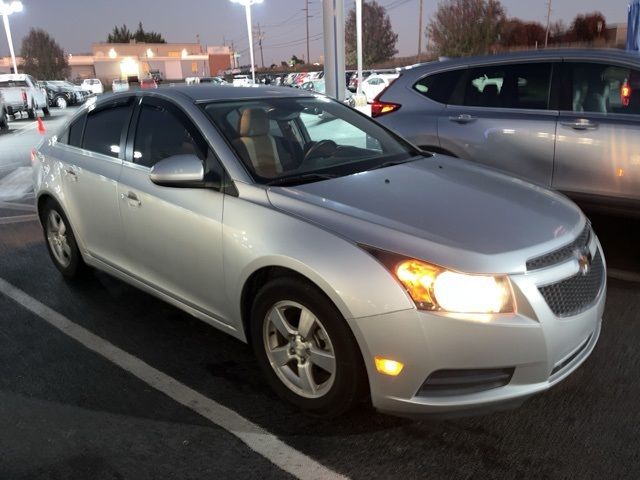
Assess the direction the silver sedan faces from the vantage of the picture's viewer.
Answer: facing the viewer and to the right of the viewer

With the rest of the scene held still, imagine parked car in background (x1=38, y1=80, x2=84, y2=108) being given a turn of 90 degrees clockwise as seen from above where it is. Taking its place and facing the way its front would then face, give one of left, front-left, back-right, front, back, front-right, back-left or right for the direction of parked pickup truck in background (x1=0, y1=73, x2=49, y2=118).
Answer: front-left

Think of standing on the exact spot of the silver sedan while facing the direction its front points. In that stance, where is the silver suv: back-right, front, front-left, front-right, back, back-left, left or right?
left

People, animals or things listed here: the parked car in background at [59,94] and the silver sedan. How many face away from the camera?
0

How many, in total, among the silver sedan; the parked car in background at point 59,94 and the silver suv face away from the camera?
0

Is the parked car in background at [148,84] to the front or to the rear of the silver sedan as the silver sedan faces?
to the rear

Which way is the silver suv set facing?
to the viewer's right

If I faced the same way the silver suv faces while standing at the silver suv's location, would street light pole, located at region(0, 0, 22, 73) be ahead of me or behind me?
behind
